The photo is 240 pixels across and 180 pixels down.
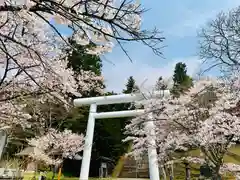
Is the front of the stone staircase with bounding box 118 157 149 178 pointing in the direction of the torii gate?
yes

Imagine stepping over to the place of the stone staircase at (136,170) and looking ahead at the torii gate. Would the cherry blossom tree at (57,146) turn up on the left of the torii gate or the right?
right

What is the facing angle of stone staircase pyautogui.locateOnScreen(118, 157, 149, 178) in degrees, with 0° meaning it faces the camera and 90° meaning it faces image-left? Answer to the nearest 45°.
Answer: approximately 0°
